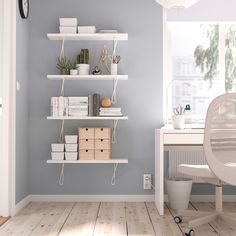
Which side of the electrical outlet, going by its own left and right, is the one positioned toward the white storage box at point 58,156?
right

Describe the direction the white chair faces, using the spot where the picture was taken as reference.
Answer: facing away from the viewer and to the left of the viewer

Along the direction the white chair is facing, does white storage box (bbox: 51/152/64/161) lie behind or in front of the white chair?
in front

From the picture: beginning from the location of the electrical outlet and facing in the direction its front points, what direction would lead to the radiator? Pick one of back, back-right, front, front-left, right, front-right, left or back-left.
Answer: left

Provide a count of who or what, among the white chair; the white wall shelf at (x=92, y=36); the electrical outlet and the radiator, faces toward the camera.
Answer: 3

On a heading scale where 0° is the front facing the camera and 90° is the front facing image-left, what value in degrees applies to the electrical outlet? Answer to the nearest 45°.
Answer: approximately 0°

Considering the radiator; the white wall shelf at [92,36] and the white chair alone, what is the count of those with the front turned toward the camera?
2
